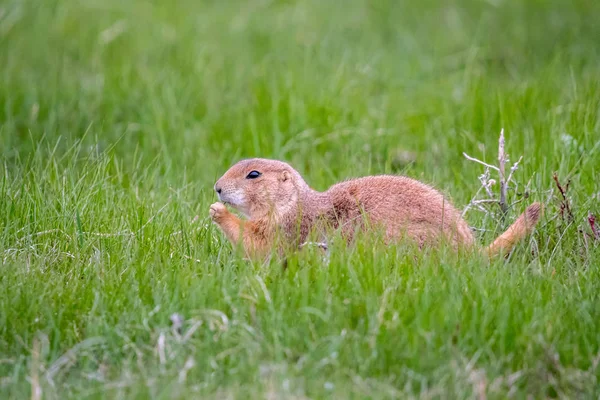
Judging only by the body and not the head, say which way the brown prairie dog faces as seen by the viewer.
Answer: to the viewer's left

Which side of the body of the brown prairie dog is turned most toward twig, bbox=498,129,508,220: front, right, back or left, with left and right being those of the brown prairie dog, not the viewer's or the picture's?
back
